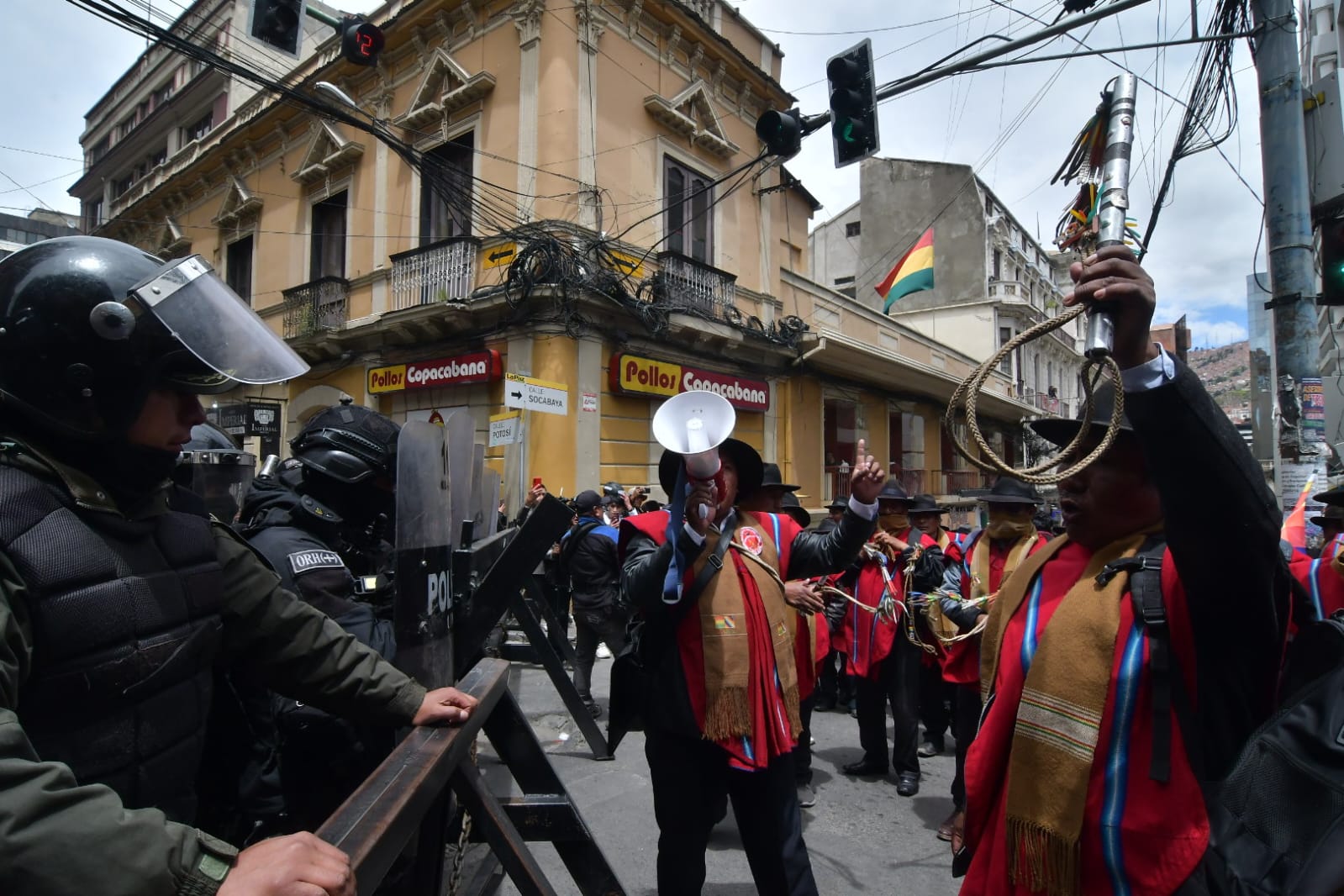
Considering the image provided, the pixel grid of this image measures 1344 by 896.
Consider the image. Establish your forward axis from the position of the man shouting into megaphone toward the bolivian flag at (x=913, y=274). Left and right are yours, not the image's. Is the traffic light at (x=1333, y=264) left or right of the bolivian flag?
right

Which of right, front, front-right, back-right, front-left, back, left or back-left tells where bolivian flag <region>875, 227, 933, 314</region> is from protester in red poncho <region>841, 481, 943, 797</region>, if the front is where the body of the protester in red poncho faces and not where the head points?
back-right

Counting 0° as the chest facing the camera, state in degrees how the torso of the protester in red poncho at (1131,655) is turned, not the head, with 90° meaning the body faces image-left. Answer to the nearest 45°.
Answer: approximately 45°

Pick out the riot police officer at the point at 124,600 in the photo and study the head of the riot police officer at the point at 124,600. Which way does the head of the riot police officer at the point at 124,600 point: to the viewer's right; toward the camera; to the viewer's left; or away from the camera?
to the viewer's right
